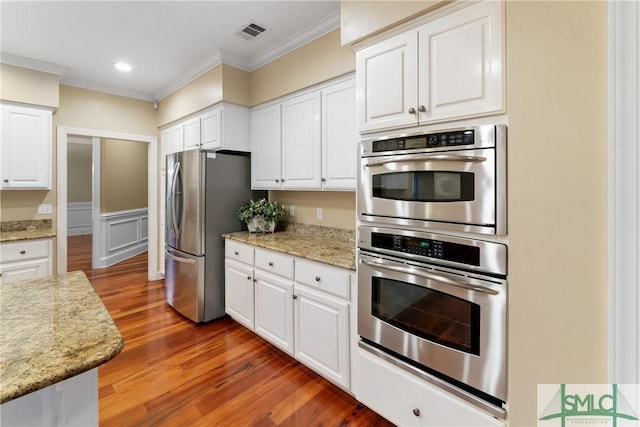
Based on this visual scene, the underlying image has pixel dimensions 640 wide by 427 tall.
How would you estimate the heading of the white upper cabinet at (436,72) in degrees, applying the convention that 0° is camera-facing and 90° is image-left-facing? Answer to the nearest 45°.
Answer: approximately 45°

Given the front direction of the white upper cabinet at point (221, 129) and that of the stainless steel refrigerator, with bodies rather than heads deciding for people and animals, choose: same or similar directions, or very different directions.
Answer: same or similar directions

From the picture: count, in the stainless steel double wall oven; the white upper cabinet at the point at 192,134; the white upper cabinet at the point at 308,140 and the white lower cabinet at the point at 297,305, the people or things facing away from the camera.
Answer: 0

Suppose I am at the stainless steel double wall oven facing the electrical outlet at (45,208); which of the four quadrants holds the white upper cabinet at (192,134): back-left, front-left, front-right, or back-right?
front-right

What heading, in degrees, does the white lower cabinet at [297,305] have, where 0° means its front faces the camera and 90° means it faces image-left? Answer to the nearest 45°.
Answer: approximately 45°

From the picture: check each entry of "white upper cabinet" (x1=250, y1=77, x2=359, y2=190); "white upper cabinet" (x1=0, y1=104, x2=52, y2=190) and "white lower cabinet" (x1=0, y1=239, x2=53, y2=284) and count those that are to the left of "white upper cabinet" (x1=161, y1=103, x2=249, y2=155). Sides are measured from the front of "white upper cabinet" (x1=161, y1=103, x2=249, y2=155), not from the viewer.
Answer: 1

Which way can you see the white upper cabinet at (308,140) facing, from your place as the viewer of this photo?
facing the viewer and to the left of the viewer

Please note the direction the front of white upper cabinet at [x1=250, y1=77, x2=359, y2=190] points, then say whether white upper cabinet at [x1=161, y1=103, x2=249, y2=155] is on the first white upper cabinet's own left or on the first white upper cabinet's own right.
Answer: on the first white upper cabinet's own right

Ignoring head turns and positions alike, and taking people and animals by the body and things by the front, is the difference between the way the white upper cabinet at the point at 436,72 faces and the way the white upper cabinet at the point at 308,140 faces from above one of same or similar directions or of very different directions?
same or similar directions

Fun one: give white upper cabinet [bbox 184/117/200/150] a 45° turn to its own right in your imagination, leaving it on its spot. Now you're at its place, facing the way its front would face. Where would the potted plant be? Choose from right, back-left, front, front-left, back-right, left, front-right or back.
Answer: back-left

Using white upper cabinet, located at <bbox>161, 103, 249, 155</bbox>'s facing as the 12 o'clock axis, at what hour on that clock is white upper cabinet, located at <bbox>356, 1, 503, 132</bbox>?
white upper cabinet, located at <bbox>356, 1, 503, 132</bbox> is roughly at 10 o'clock from white upper cabinet, located at <bbox>161, 103, 249, 155</bbox>.

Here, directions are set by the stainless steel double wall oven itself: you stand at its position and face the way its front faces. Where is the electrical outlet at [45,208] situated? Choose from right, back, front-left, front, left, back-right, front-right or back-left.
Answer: front-right

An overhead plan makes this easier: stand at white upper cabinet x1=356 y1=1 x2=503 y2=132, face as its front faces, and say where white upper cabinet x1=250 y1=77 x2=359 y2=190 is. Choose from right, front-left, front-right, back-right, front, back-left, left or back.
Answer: right

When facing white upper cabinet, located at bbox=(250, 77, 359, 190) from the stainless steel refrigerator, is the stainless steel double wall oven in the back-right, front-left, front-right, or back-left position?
front-right

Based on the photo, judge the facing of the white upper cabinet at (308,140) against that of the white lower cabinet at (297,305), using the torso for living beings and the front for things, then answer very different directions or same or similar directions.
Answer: same or similar directions
